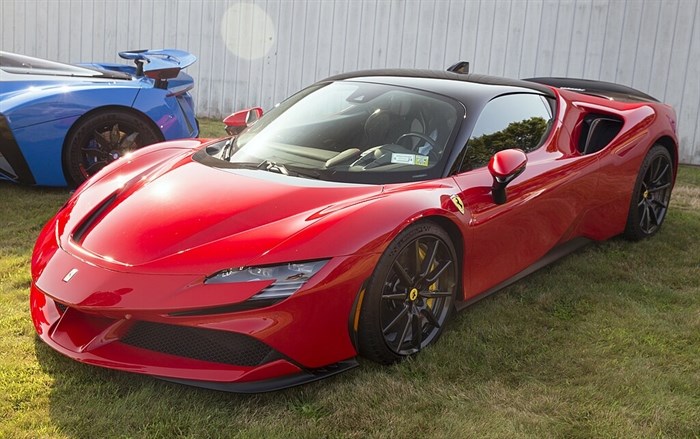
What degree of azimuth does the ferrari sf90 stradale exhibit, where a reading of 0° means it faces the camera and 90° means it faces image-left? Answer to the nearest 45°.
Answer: approximately 45°

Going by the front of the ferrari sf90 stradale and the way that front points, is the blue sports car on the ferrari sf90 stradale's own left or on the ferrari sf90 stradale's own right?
on the ferrari sf90 stradale's own right
